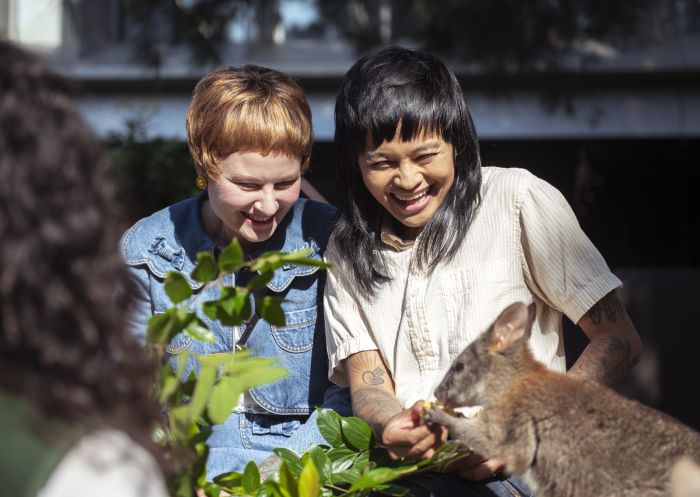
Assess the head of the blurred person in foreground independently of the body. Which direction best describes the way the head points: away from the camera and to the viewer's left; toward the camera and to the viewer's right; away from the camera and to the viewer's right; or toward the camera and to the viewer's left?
away from the camera and to the viewer's right

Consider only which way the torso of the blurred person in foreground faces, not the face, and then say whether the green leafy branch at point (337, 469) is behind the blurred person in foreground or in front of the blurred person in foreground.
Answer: in front

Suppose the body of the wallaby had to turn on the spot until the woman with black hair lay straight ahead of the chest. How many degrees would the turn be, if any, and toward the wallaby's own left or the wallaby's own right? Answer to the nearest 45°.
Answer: approximately 45° to the wallaby's own right

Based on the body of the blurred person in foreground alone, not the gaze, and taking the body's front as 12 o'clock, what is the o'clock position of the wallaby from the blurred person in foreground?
The wallaby is roughly at 2 o'clock from the blurred person in foreground.

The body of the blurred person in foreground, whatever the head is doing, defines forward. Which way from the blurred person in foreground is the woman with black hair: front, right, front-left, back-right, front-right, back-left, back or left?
front-right

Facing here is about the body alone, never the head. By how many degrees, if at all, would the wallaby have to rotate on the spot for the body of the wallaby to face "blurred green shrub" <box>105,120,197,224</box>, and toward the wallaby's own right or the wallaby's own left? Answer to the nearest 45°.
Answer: approximately 45° to the wallaby's own right

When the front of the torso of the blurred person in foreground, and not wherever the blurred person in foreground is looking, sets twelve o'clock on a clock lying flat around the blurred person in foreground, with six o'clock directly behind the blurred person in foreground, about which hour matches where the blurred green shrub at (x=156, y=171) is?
The blurred green shrub is roughly at 12 o'clock from the blurred person in foreground.

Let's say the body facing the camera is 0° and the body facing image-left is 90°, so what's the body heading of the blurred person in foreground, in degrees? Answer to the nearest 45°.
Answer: approximately 180°

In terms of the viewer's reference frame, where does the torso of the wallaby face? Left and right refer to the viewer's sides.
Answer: facing to the left of the viewer

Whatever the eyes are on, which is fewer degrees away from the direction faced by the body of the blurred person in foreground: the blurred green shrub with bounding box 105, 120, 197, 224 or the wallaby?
the blurred green shrub

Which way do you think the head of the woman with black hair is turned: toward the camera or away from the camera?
toward the camera

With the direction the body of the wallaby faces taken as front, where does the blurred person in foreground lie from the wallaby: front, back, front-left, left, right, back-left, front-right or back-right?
front-left

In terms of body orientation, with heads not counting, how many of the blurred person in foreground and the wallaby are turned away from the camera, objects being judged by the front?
1
